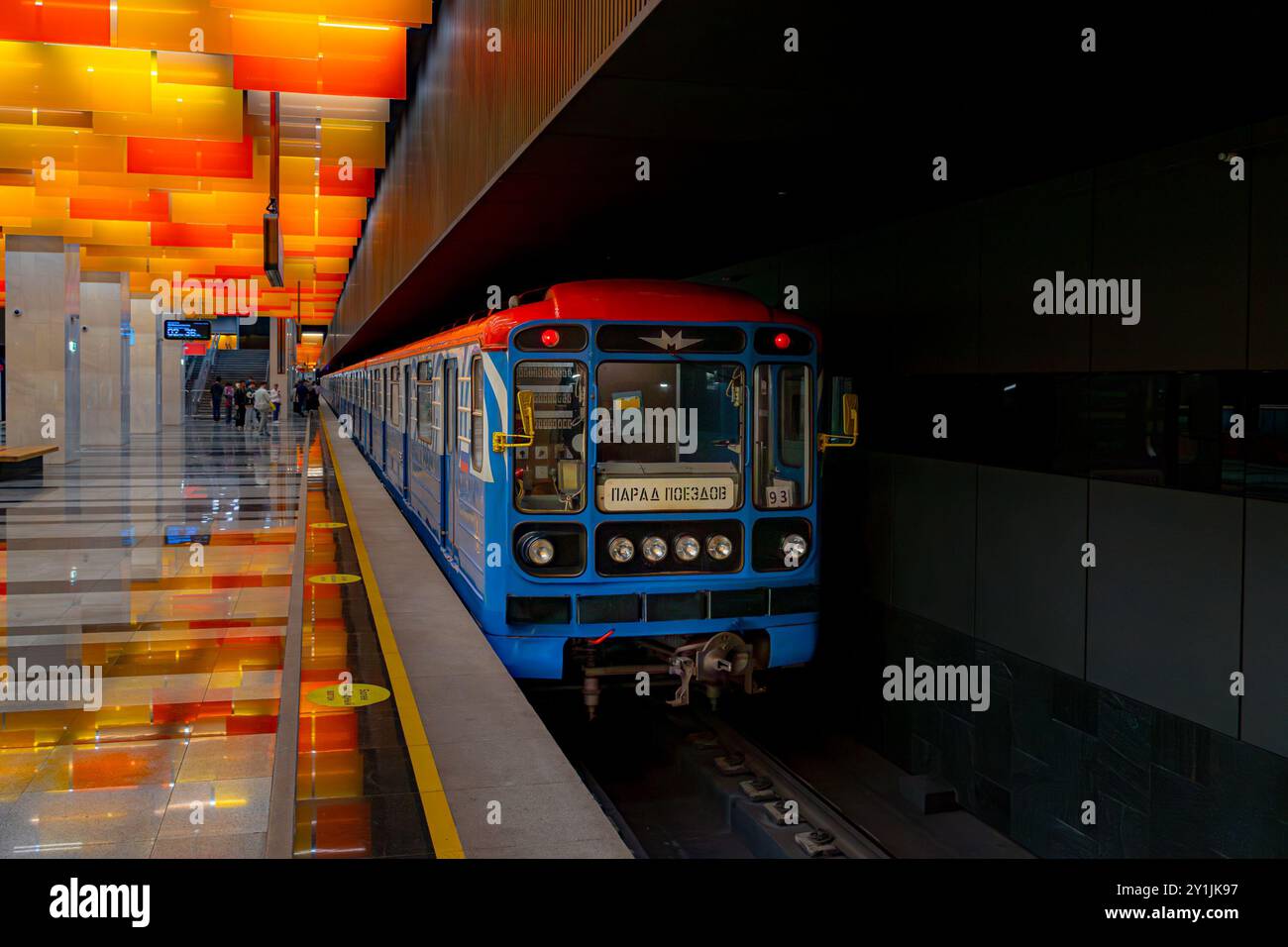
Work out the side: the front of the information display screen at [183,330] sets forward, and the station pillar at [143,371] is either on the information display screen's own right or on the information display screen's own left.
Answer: on the information display screen's own right

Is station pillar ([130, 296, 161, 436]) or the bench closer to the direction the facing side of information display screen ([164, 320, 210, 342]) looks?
the bench

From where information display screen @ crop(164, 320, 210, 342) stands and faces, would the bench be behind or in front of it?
in front

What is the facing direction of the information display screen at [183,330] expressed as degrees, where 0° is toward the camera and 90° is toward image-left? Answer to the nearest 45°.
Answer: approximately 0°

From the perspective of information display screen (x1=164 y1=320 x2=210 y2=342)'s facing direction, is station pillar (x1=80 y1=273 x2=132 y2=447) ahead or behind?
ahead

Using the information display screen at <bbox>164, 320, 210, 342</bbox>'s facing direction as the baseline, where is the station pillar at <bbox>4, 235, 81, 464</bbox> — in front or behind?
in front
